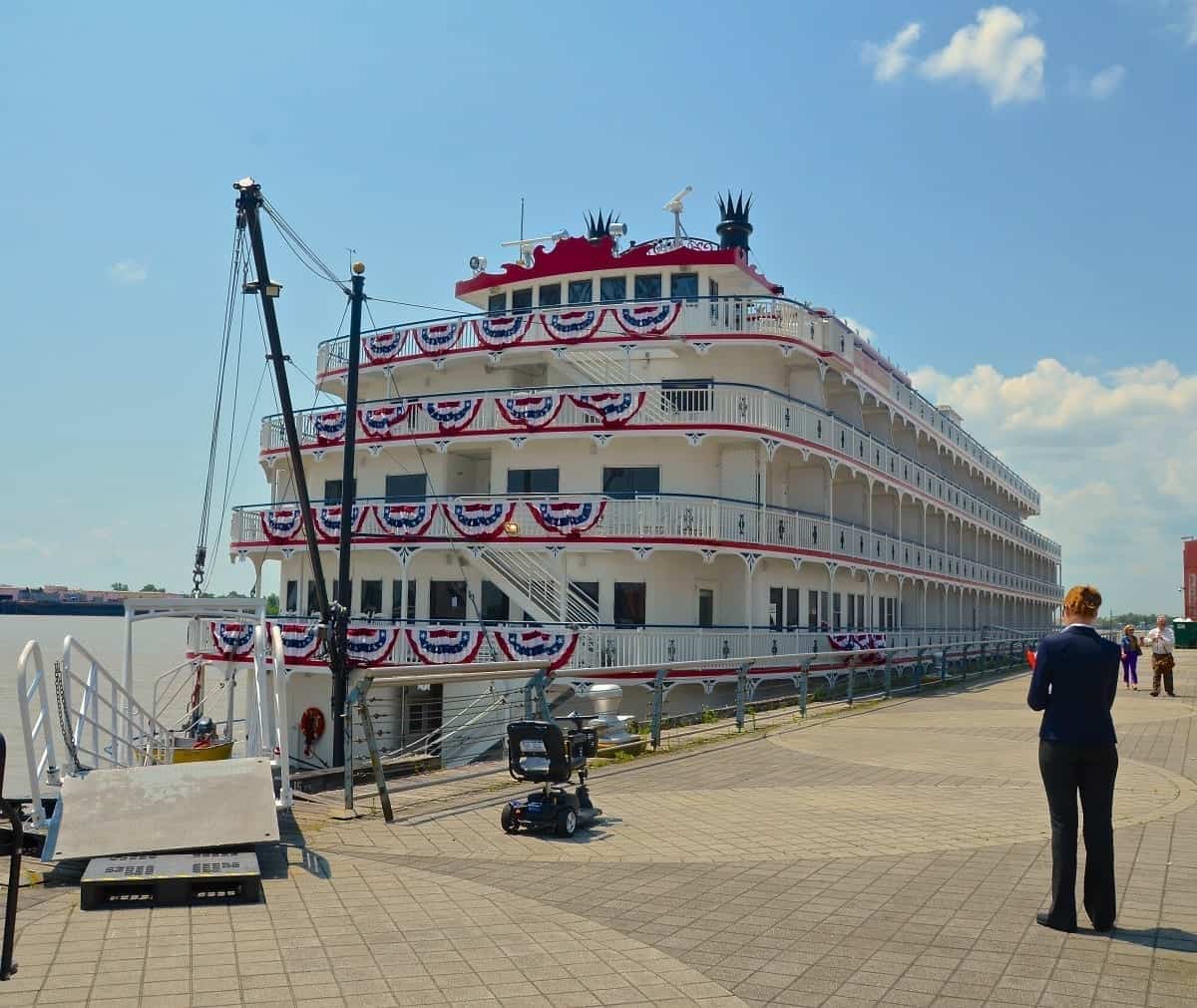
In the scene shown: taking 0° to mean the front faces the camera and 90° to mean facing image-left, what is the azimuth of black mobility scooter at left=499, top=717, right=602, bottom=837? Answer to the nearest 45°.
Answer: approximately 225°

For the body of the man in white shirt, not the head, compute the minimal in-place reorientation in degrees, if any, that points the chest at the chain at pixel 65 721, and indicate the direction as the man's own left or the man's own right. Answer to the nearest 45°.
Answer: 0° — they already face it

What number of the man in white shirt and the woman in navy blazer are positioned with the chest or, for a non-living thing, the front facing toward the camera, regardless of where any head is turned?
1

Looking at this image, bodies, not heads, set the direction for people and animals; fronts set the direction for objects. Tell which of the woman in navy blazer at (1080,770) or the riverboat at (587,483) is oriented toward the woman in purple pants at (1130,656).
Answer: the woman in navy blazer

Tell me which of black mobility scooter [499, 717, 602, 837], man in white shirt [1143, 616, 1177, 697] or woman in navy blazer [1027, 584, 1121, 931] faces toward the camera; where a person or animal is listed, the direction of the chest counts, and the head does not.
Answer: the man in white shirt

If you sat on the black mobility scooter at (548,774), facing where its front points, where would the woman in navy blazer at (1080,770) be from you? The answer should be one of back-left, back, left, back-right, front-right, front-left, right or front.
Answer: right

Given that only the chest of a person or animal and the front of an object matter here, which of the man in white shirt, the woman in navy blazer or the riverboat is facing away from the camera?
the woman in navy blazer

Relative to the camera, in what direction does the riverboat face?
facing the viewer and to the left of the viewer

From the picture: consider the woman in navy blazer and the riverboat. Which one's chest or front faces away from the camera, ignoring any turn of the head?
the woman in navy blazer

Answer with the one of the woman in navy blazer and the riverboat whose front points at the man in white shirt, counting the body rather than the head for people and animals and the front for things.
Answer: the woman in navy blazer

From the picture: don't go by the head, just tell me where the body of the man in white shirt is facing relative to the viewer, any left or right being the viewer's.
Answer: facing the viewer

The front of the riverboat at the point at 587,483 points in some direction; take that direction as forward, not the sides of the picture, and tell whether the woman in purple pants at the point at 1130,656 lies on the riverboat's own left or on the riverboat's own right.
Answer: on the riverboat's own left

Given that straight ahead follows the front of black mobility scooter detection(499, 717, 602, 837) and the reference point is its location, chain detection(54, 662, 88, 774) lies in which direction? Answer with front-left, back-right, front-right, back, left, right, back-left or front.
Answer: back-left

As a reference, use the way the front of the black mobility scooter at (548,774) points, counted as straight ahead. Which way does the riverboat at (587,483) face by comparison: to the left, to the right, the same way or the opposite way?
the opposite way

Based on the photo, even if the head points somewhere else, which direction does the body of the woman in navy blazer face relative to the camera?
away from the camera

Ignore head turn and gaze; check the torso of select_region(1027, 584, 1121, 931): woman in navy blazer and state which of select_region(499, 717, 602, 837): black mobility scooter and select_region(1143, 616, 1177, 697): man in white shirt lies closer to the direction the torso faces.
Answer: the man in white shirt

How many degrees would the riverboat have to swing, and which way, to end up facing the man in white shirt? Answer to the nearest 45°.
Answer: approximately 135° to its left

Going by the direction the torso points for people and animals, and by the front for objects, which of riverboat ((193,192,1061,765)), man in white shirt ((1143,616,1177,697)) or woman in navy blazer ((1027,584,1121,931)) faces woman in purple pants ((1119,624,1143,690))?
the woman in navy blazer
